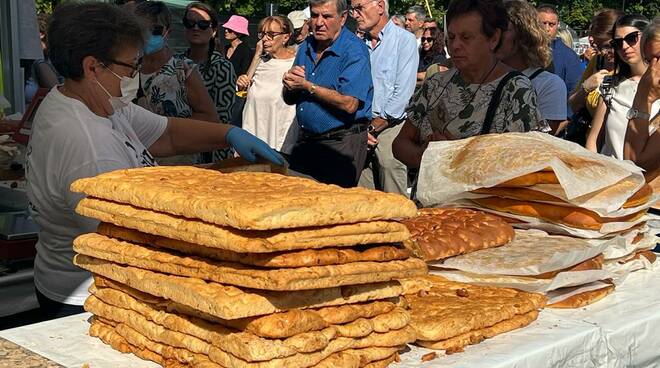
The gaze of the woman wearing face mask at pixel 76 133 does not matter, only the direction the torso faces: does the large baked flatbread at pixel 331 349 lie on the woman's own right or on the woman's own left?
on the woman's own right

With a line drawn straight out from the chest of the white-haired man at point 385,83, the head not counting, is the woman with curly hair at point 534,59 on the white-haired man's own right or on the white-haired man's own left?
on the white-haired man's own left

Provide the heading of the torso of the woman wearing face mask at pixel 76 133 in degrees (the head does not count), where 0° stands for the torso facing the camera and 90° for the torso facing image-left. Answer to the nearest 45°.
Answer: approximately 270°

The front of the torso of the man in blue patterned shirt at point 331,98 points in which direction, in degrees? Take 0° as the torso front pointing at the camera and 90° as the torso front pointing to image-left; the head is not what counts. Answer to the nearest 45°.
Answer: approximately 45°

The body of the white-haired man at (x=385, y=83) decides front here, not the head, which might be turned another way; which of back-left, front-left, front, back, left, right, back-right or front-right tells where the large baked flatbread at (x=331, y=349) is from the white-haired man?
front-left

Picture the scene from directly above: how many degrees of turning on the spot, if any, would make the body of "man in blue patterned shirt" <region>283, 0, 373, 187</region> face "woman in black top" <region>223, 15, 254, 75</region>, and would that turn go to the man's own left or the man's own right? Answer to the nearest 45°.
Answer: approximately 135° to the man's own right

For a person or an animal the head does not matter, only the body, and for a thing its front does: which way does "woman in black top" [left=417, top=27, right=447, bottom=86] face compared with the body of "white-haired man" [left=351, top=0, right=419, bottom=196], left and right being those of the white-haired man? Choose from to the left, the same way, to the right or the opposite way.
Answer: the same way

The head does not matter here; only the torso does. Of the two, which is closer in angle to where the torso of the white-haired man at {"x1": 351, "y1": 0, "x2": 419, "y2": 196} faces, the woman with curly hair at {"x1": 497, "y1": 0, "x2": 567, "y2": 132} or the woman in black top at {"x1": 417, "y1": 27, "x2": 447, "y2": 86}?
the woman with curly hair

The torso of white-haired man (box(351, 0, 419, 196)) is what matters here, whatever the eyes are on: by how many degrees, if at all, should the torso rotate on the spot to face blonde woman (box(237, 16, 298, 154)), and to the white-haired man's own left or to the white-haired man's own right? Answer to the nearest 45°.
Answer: approximately 45° to the white-haired man's own right

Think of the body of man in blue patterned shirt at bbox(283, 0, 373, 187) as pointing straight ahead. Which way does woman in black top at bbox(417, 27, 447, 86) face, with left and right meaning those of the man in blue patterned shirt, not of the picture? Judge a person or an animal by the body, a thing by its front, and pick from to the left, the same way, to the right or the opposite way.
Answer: the same way

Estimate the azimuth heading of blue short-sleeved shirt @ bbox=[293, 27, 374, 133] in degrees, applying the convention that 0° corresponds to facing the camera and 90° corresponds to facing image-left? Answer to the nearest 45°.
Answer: approximately 45°

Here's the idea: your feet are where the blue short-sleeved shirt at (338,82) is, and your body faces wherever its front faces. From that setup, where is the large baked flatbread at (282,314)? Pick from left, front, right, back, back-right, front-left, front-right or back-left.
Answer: front-left

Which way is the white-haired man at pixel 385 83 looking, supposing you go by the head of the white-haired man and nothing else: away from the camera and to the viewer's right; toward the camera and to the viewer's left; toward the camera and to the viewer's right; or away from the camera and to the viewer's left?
toward the camera and to the viewer's left

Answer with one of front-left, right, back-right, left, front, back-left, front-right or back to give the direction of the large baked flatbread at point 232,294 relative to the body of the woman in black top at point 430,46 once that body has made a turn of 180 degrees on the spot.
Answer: back-right

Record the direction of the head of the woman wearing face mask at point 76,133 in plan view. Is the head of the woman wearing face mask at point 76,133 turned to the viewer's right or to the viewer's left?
to the viewer's right

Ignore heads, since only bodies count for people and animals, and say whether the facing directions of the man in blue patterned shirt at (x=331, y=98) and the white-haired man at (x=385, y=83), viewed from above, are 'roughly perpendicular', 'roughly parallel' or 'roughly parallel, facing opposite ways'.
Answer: roughly parallel

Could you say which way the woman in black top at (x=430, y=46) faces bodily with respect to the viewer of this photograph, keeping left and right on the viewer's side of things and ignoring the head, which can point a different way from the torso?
facing the viewer and to the left of the viewer
